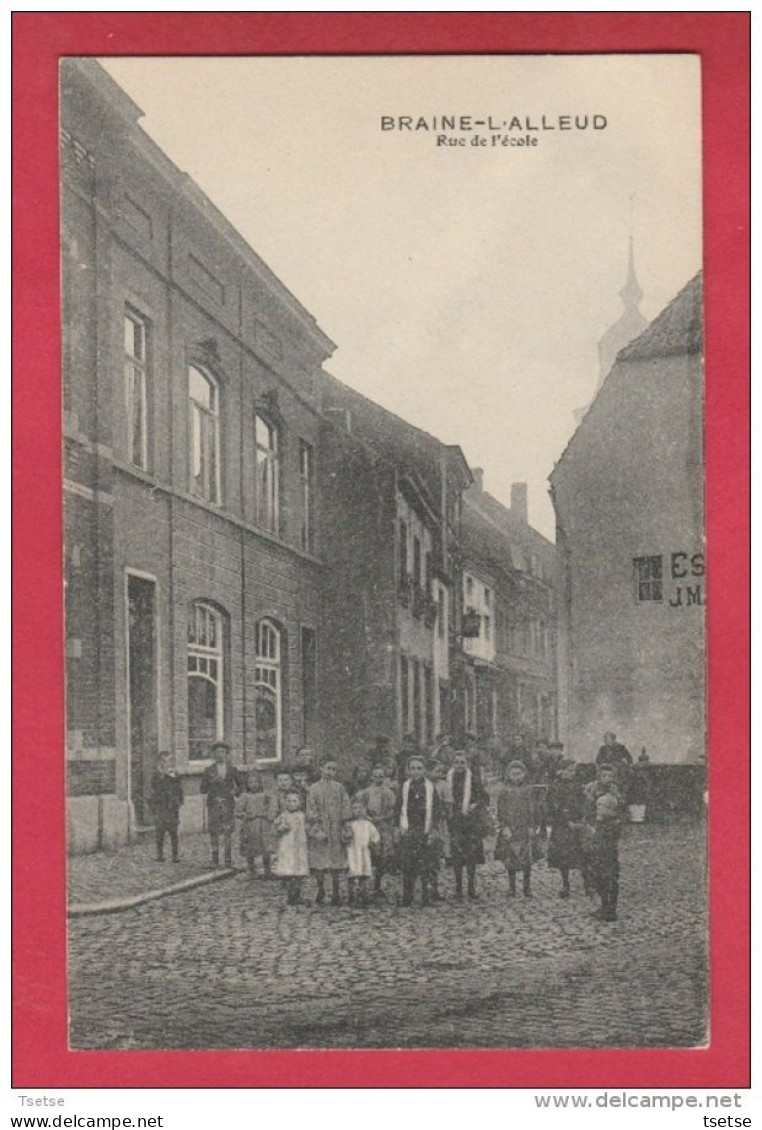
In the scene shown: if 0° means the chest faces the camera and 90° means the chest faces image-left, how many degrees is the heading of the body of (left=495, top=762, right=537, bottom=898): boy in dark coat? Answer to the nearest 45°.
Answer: approximately 0°
